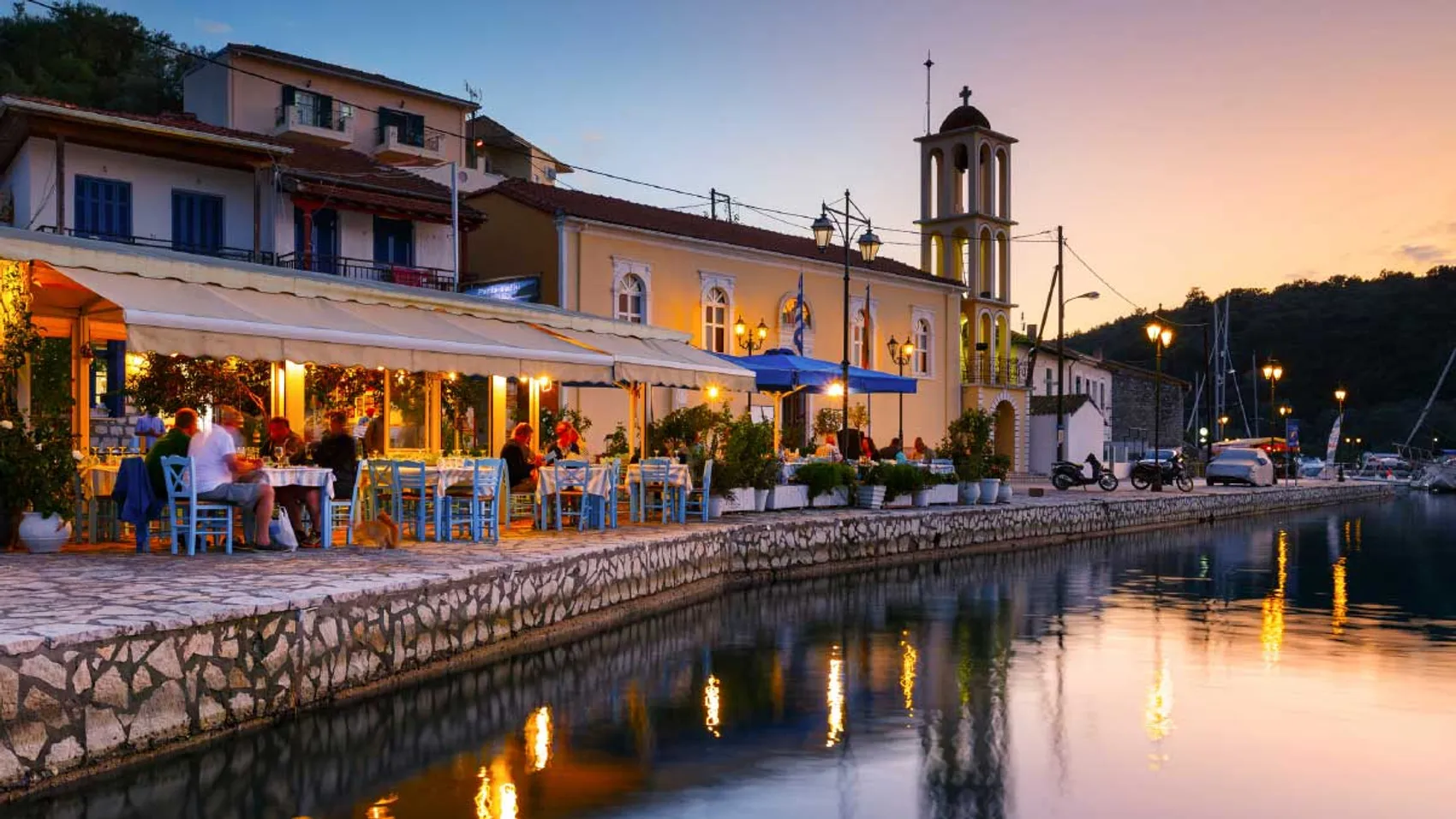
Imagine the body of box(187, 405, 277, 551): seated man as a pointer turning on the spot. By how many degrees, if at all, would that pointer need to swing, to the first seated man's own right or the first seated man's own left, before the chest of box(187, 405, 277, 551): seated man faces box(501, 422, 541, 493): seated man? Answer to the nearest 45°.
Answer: approximately 45° to the first seated man's own left

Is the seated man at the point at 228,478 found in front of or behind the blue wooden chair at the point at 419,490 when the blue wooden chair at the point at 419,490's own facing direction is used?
behind

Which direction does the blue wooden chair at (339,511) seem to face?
to the viewer's left

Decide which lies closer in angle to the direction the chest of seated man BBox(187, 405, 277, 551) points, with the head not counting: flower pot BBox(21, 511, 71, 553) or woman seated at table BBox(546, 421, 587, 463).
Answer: the woman seated at table

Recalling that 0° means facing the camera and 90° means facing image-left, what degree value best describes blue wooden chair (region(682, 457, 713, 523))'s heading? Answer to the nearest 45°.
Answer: approximately 90°

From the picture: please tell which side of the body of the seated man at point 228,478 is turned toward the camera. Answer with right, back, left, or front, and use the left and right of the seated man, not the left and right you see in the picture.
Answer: right

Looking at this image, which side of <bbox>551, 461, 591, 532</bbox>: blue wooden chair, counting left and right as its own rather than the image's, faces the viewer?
back

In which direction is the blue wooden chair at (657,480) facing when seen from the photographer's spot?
facing away from the viewer

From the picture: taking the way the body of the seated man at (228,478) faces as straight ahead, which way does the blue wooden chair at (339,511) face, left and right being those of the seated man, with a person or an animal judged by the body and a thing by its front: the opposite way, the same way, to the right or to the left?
the opposite way
